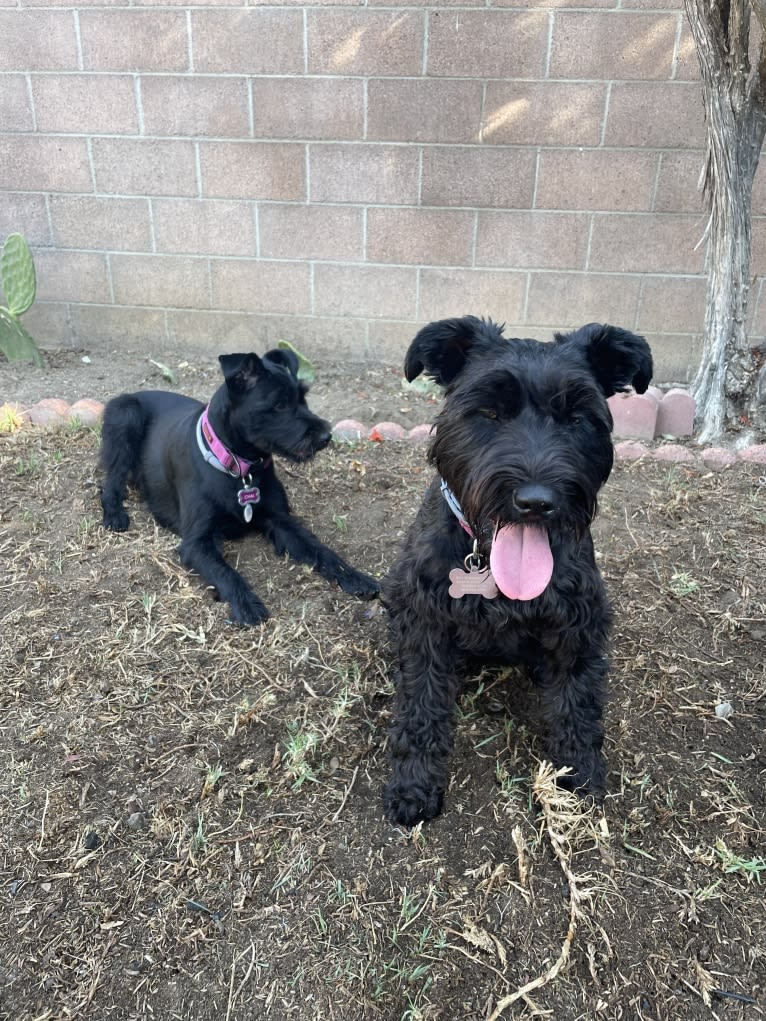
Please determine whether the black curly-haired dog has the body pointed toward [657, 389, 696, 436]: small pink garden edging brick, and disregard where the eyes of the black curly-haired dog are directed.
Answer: no

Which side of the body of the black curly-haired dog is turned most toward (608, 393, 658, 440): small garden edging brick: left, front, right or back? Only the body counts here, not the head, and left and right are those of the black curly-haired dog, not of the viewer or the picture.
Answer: back

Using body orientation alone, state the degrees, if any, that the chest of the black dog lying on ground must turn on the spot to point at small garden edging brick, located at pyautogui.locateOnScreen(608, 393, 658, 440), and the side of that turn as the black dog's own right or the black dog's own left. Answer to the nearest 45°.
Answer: approximately 45° to the black dog's own left

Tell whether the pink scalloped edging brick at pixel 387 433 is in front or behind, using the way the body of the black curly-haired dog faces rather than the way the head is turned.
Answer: behind

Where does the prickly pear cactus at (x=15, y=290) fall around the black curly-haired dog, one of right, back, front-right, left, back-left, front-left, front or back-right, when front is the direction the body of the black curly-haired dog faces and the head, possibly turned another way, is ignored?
back-right

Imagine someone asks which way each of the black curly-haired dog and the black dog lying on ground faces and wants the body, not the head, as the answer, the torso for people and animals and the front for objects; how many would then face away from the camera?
0

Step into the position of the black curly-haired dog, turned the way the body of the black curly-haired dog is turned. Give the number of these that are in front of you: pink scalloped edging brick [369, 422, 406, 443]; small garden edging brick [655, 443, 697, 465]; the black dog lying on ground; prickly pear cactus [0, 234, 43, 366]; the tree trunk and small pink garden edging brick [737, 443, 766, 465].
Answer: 0

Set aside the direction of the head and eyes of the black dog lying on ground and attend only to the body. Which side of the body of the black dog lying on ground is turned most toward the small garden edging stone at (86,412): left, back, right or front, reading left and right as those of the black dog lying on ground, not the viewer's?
back

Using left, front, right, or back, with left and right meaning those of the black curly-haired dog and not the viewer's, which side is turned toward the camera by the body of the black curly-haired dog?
front

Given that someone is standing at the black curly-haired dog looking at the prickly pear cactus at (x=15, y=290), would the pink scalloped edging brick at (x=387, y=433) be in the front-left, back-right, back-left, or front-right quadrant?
front-right

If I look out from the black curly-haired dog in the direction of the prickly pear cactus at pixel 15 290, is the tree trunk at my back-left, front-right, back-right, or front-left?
front-right

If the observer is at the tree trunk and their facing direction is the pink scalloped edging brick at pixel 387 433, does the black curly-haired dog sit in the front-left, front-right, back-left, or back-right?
front-left

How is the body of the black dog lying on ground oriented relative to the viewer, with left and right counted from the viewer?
facing the viewer and to the right of the viewer

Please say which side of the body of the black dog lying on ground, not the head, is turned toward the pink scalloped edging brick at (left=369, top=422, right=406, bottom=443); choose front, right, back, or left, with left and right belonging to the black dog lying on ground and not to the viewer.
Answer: left

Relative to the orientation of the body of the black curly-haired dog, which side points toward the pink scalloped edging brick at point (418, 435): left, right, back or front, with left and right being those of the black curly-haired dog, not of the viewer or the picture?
back

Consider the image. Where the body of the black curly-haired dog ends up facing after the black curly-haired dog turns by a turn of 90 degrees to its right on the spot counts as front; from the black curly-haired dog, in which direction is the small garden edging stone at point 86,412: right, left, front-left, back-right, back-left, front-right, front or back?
front-right

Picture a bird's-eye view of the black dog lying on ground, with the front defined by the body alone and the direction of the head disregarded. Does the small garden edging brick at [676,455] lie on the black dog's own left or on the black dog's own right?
on the black dog's own left

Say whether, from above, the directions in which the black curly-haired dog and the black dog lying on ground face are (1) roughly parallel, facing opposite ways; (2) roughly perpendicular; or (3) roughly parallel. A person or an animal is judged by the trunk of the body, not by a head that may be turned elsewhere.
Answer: roughly perpendicular
